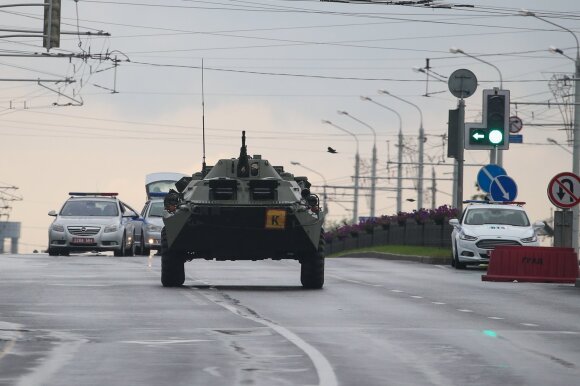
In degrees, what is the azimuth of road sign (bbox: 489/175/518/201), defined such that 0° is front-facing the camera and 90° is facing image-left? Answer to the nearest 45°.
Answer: approximately 0°

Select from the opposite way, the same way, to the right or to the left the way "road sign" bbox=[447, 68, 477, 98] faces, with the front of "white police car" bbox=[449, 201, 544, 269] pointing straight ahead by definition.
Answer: the opposite way

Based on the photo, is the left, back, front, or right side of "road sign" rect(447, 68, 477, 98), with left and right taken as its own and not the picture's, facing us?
back

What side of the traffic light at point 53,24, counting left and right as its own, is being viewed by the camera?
back

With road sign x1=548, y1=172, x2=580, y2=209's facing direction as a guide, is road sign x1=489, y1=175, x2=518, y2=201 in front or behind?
behind
